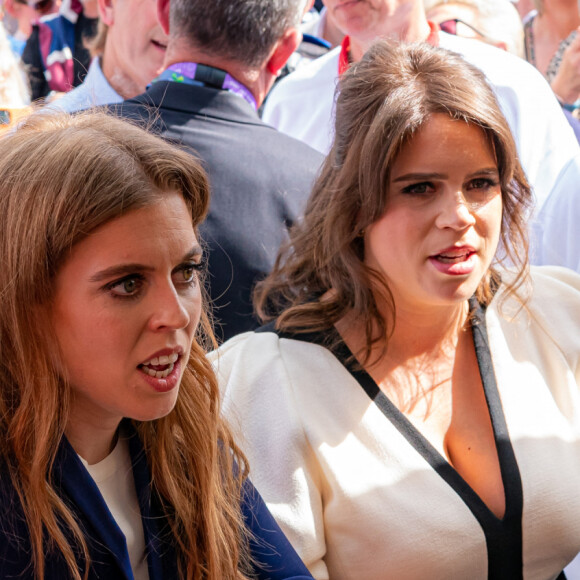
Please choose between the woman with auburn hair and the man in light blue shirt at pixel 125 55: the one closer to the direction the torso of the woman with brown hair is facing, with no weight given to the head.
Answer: the woman with auburn hair

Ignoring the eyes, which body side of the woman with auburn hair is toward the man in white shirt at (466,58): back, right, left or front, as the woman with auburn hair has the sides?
left

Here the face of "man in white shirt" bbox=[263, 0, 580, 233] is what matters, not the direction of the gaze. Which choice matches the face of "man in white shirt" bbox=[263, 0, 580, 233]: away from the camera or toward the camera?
toward the camera

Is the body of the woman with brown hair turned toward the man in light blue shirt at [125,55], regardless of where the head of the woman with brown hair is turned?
no

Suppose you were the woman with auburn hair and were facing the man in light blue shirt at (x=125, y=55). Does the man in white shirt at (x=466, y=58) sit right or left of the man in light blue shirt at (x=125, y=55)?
right

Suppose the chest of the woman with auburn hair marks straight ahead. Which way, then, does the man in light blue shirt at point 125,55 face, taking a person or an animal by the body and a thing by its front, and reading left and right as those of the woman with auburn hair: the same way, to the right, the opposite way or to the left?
the same way

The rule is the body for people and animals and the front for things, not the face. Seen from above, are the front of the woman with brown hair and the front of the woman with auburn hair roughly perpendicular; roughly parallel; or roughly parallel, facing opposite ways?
roughly parallel

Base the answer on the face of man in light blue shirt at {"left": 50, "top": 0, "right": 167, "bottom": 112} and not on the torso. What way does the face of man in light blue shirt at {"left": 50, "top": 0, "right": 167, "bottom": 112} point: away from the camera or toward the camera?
toward the camera

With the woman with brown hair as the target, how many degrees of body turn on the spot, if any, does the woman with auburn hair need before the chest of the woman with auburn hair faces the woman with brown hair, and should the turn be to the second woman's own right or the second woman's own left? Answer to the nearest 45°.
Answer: approximately 90° to the second woman's own left

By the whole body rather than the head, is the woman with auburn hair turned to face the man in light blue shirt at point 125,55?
no

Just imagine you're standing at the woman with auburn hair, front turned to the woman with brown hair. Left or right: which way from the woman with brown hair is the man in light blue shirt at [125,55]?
left

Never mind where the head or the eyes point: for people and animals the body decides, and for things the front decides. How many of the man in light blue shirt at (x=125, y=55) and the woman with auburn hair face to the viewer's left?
0

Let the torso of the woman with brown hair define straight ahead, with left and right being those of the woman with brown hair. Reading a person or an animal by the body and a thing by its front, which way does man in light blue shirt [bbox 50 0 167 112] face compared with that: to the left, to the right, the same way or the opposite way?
the same way

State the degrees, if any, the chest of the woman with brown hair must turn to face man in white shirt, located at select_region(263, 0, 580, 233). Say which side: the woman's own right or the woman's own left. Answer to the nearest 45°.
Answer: approximately 135° to the woman's own left

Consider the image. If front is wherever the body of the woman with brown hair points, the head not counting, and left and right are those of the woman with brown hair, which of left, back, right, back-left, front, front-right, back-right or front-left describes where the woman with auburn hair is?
right

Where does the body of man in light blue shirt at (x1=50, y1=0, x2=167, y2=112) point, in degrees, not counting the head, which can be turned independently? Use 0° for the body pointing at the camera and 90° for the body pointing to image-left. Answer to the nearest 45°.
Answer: approximately 315°

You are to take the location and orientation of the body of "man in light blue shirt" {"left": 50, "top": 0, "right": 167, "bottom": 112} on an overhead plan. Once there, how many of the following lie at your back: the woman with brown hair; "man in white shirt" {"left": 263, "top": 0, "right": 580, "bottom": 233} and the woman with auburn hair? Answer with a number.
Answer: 0
